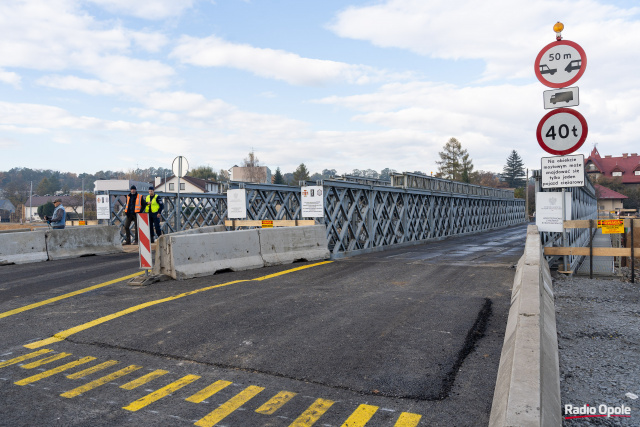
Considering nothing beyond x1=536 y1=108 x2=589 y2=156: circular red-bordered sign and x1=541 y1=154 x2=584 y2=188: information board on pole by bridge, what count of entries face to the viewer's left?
0

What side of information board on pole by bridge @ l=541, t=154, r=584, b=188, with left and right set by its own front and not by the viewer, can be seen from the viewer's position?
front

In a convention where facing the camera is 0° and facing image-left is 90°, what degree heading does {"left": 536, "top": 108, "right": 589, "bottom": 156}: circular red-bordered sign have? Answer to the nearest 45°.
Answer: approximately 0°

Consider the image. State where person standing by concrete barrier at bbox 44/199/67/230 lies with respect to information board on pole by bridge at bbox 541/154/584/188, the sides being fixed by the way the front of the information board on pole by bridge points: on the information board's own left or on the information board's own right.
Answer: on the information board's own right

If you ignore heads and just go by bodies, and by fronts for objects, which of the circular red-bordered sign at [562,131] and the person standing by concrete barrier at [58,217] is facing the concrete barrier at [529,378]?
the circular red-bordered sign

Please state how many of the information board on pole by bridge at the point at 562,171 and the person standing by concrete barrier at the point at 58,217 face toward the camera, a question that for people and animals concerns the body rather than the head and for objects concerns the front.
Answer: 1

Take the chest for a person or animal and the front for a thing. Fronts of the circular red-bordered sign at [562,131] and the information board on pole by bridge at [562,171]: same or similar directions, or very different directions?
same or similar directions
